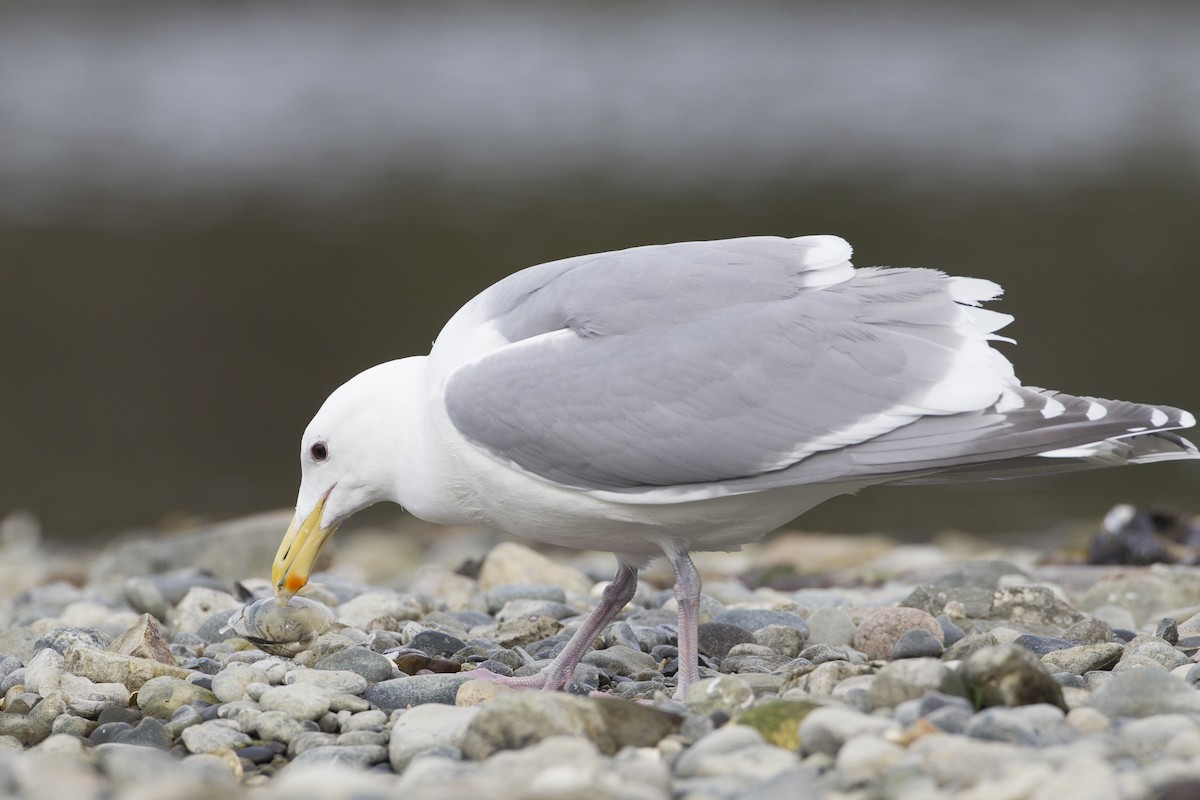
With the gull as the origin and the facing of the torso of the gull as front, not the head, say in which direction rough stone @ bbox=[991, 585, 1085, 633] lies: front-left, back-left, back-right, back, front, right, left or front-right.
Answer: back-right

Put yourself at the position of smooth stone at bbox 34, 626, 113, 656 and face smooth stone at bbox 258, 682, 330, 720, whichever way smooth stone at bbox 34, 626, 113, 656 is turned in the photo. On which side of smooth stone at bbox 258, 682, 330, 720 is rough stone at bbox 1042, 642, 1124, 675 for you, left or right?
left

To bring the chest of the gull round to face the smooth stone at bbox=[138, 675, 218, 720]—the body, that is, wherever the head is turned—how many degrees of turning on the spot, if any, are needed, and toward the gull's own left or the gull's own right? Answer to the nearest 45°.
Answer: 0° — it already faces it

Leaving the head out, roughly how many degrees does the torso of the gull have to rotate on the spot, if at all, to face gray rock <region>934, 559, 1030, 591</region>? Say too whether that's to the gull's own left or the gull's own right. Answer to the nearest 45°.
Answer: approximately 135° to the gull's own right

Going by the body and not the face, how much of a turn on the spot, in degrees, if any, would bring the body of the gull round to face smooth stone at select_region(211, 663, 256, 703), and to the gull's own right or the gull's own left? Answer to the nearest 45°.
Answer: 0° — it already faces it

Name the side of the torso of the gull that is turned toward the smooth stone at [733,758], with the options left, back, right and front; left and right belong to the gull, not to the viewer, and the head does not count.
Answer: left

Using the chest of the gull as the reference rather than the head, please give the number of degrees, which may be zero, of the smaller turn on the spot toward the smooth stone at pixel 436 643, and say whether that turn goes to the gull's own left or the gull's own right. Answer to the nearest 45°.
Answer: approximately 45° to the gull's own right

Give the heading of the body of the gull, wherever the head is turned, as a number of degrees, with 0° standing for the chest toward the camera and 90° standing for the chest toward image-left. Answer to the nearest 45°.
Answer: approximately 90°

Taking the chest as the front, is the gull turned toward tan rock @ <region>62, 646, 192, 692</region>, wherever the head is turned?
yes

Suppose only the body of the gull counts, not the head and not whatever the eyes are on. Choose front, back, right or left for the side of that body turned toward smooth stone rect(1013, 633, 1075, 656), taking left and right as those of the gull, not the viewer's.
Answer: back

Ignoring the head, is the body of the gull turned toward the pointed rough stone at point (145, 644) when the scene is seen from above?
yes
